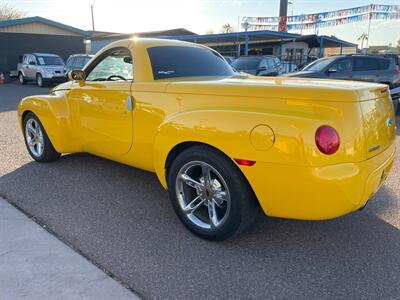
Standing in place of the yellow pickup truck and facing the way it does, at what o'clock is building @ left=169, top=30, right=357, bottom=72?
The building is roughly at 2 o'clock from the yellow pickup truck.

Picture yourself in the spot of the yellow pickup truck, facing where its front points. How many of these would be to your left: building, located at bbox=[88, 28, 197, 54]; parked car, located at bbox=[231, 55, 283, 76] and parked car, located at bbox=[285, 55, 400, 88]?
0

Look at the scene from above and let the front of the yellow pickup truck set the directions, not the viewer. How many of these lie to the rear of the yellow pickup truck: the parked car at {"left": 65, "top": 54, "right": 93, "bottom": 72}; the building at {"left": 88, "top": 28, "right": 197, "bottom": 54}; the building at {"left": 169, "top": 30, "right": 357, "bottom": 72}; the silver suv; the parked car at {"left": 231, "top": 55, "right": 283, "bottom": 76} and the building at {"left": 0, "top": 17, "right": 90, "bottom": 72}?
0

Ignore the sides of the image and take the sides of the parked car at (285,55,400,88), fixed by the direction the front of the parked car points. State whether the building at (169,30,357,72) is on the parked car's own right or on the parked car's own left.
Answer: on the parked car's own right

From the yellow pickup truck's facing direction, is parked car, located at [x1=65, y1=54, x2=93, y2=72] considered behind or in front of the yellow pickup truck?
in front

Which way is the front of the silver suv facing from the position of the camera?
facing the viewer and to the right of the viewer

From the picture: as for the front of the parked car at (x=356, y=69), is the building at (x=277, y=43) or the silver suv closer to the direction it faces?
the silver suv

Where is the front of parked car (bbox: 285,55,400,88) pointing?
to the viewer's left

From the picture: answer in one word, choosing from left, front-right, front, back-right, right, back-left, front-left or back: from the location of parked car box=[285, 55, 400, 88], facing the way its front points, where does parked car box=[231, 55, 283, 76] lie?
front-right

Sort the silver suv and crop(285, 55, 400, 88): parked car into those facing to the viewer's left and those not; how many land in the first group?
1

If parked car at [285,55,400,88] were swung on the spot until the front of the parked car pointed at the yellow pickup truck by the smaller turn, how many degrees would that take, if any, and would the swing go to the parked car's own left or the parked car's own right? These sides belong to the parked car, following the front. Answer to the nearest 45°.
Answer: approximately 90° to the parked car's own left

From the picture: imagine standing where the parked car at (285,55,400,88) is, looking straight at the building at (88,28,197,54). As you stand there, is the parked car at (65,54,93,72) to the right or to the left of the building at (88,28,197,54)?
left

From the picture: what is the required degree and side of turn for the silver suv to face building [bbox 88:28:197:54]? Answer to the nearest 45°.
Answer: approximately 90° to its left

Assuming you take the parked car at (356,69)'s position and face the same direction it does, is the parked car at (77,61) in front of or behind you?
in front

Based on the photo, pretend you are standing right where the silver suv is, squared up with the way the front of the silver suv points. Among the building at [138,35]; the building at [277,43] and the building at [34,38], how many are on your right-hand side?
0
